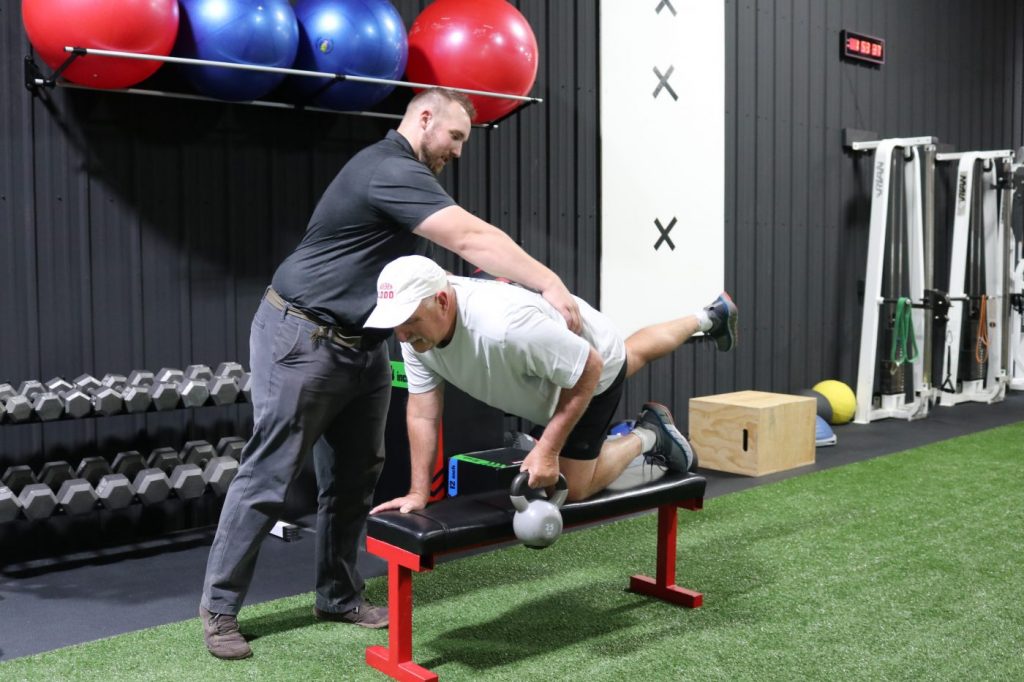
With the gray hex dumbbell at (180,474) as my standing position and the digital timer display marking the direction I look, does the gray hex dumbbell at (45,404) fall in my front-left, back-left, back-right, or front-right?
back-left

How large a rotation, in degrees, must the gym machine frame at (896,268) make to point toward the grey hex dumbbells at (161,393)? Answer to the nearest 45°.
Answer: approximately 90° to its right

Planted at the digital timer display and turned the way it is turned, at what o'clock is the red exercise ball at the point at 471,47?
The red exercise ball is roughly at 2 o'clock from the digital timer display.

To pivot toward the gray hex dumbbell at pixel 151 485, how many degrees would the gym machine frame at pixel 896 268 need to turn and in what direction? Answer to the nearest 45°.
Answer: approximately 90° to its right

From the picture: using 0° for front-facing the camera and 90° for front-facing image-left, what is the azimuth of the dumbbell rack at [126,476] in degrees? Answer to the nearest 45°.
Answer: approximately 315°

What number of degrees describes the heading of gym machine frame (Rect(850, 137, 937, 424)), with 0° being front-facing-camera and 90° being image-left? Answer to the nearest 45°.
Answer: approximately 315°
